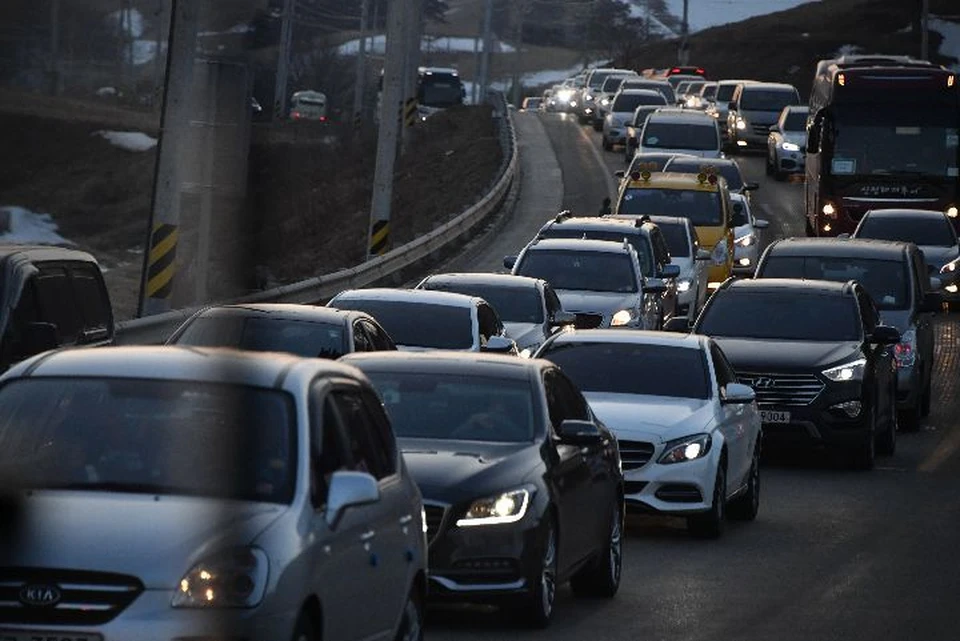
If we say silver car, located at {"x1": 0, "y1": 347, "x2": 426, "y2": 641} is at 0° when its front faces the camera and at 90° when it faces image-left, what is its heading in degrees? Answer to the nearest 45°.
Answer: approximately 45°

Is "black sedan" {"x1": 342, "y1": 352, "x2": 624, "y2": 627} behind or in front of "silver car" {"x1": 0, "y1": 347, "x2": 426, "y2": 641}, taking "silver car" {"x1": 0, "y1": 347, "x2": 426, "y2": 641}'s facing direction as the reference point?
behind

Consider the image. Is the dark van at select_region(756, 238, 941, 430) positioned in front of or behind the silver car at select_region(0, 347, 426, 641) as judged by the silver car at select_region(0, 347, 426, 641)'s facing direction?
behind
